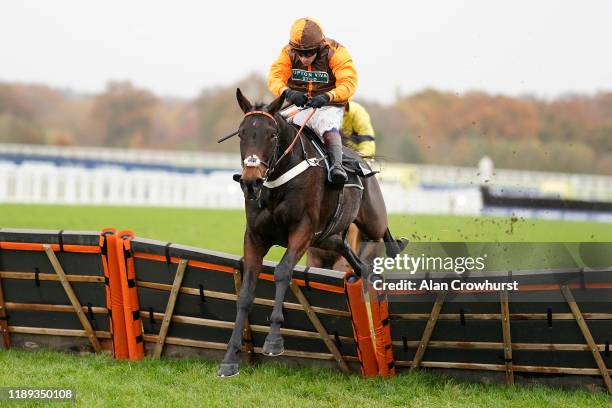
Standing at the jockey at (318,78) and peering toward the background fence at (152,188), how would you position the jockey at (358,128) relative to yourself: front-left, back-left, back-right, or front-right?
front-right

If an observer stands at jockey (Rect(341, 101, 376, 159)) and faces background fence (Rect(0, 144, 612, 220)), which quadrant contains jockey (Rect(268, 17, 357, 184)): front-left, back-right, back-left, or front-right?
back-left

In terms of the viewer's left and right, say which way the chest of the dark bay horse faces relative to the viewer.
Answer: facing the viewer and to the left of the viewer

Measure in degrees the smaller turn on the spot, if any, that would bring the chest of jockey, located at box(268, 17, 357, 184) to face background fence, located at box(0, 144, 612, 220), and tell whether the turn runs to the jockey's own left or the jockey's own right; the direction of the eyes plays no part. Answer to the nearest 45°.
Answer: approximately 135° to the jockey's own right

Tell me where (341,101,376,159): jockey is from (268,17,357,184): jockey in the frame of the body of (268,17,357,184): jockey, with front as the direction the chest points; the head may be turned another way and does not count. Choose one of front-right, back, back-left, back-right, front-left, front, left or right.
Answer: back-right
